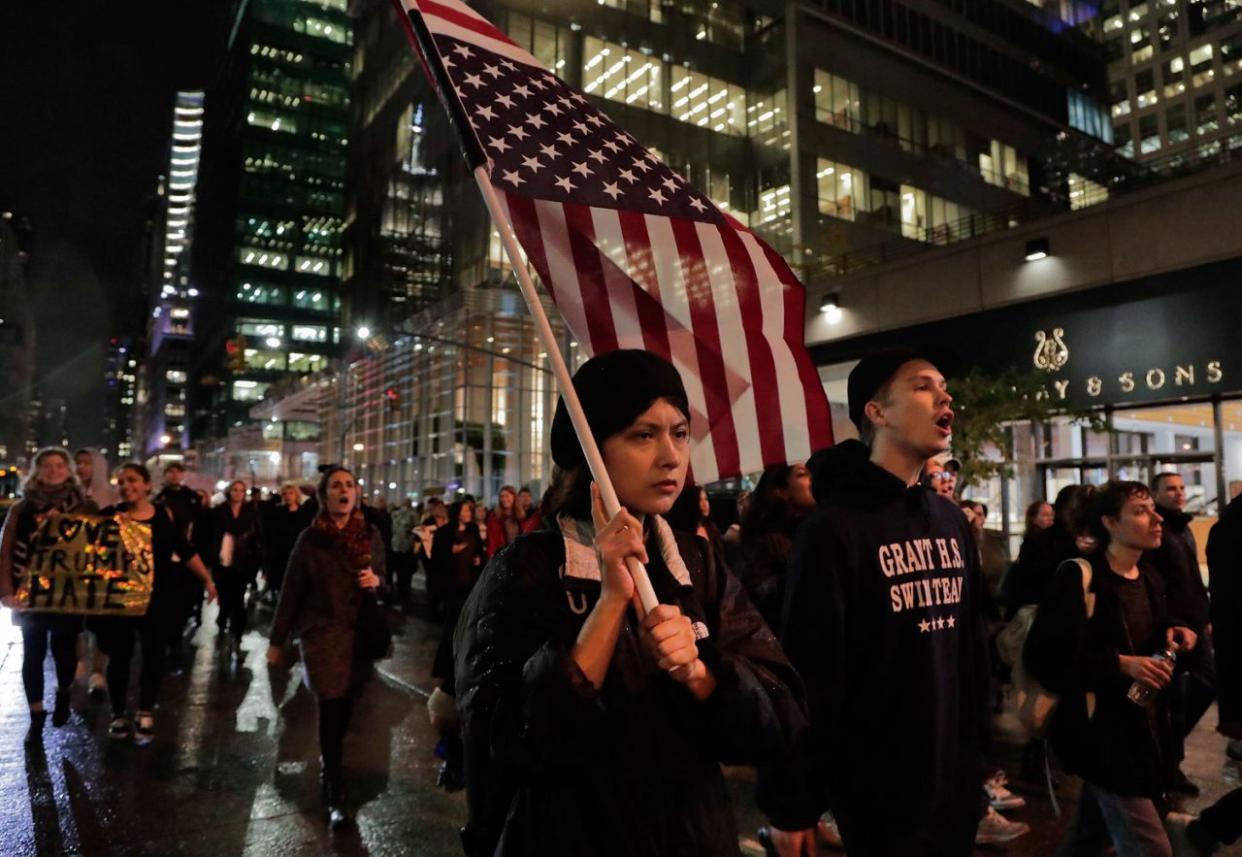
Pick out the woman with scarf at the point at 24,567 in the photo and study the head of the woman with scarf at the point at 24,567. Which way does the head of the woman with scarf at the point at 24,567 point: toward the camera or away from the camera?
toward the camera

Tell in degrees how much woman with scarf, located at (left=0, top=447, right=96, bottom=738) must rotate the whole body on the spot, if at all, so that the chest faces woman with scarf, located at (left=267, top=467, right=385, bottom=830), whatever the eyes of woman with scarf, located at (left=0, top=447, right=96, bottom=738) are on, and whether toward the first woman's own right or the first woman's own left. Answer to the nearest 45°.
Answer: approximately 45° to the first woman's own left

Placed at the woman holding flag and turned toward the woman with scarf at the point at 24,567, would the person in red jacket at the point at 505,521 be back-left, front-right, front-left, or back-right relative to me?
front-right

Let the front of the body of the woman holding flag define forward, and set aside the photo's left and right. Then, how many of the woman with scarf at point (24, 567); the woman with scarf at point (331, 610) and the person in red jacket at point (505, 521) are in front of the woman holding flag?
0

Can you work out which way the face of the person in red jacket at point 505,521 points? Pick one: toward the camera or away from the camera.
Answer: toward the camera

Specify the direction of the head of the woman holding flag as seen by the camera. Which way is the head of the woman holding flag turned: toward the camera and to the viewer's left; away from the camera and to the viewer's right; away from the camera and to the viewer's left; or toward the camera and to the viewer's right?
toward the camera and to the viewer's right

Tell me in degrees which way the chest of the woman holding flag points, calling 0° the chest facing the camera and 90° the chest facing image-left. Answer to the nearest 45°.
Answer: approximately 315°

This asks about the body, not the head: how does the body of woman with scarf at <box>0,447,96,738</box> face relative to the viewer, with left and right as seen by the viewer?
facing the viewer

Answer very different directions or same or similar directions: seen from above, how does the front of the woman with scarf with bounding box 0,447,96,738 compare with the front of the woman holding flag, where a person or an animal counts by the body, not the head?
same or similar directions

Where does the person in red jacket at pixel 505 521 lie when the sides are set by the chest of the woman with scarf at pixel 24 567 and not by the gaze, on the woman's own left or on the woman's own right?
on the woman's own left

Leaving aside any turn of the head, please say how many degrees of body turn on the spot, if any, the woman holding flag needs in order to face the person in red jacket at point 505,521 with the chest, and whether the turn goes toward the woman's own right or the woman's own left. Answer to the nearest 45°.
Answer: approximately 135° to the woman's own left

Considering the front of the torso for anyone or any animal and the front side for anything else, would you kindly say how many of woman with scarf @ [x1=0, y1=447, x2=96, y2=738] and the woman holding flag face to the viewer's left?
0
